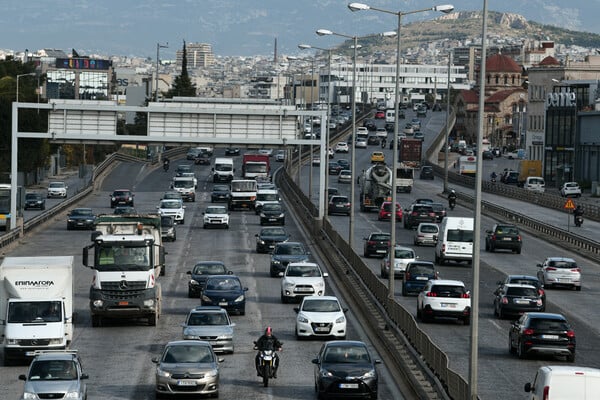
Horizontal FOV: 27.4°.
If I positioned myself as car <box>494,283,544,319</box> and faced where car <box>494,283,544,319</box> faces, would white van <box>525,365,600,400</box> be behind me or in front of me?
behind

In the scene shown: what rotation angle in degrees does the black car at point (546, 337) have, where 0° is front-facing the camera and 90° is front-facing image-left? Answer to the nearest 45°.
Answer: approximately 135°

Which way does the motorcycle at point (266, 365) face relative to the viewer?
toward the camera

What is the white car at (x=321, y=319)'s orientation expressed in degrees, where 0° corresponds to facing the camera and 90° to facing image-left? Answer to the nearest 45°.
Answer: approximately 0°

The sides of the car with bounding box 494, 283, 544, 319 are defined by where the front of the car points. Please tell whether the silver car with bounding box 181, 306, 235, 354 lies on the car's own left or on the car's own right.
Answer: on the car's own left

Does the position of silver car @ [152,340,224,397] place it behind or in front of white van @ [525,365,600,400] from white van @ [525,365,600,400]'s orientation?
in front

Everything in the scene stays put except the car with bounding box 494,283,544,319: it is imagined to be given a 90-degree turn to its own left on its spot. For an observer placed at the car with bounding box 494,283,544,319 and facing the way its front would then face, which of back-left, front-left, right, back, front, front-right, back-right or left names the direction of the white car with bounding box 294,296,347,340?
front

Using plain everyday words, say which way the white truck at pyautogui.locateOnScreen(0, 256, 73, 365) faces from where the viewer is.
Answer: facing the viewer

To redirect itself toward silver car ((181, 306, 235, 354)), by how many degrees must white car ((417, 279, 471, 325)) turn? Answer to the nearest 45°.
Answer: approximately 135° to its left

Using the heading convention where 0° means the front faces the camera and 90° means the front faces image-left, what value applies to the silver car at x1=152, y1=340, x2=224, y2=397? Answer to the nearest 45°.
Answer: approximately 0°

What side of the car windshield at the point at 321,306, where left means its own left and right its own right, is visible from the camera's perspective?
front

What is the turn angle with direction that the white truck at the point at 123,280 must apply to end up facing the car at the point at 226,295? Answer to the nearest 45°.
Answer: approximately 135° to its left

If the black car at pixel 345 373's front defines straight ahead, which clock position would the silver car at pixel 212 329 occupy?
The silver car is roughly at 5 o'clock from the black car.

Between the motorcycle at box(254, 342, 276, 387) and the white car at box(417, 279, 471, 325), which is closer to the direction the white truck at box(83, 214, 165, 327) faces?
the motorcycle
